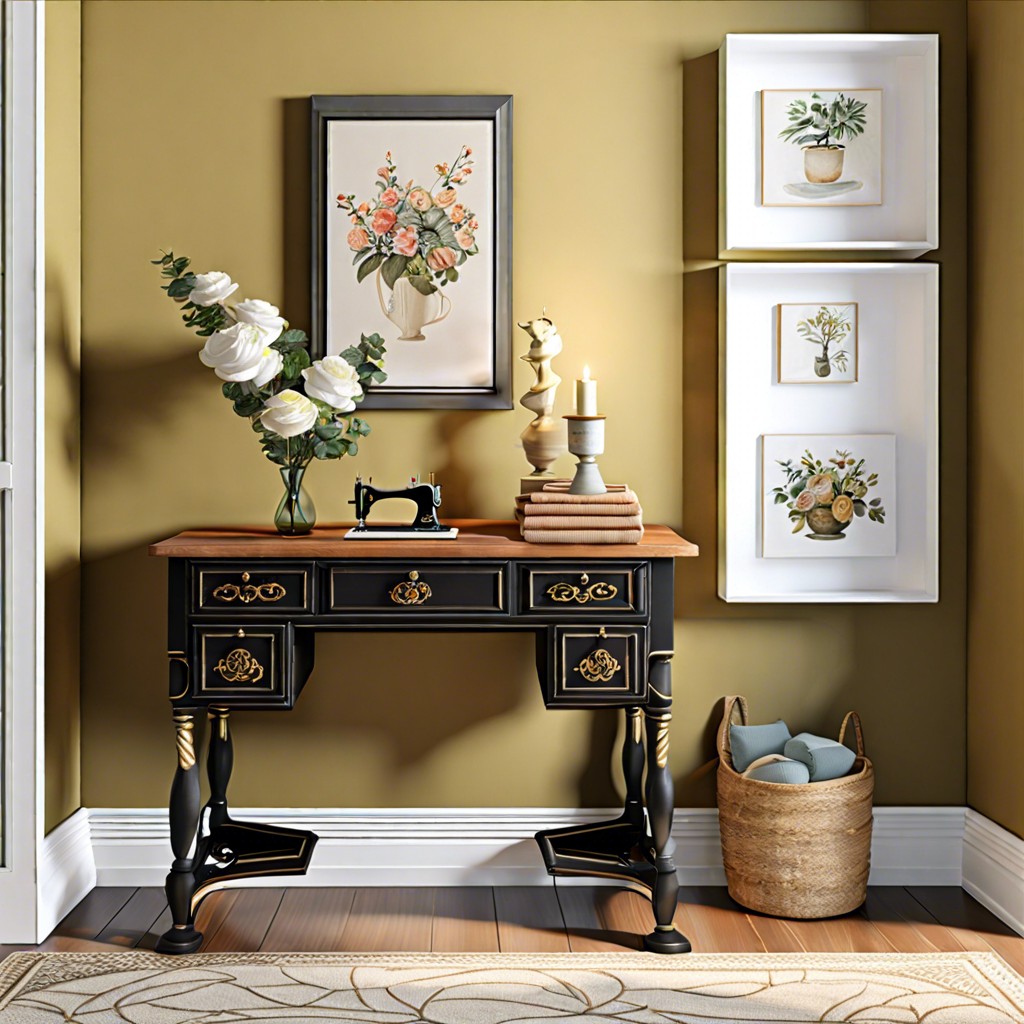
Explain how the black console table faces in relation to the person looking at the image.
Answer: facing the viewer

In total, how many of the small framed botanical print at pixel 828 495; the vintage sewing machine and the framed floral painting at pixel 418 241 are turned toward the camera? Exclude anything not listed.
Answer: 3

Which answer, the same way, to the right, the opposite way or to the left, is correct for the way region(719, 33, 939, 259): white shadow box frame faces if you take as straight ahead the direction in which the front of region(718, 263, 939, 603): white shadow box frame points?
the same way

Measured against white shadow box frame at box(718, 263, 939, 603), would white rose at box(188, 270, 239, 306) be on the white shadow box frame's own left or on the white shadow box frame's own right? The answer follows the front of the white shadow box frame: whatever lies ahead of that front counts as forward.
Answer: on the white shadow box frame's own right

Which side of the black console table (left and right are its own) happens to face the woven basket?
left

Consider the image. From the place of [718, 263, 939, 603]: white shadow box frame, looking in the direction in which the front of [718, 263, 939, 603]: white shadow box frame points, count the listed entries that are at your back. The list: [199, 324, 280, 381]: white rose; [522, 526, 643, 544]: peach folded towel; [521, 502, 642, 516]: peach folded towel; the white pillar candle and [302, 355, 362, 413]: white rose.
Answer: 0

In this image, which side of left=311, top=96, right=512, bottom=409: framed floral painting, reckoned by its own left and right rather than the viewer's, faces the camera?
front

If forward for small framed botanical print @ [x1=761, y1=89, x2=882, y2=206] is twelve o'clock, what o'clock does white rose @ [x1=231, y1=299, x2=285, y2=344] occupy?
The white rose is roughly at 2 o'clock from the small framed botanical print.

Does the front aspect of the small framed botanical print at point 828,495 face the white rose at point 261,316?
no

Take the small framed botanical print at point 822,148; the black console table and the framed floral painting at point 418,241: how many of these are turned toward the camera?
3

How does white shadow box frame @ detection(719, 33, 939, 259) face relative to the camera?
toward the camera

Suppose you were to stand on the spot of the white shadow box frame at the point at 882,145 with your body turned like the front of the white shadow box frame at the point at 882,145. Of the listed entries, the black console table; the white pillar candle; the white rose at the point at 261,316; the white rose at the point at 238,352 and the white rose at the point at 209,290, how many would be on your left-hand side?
0

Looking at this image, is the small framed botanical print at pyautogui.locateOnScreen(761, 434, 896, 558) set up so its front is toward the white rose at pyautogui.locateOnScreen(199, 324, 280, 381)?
no

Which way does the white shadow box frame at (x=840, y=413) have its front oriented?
toward the camera

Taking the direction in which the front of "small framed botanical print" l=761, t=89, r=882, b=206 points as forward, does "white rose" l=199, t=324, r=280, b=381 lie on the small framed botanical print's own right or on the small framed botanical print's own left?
on the small framed botanical print's own right

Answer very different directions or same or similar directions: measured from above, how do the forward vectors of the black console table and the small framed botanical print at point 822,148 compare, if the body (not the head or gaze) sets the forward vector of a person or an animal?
same or similar directions

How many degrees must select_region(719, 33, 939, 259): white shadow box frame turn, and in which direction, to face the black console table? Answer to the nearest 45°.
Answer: approximately 45° to its right
